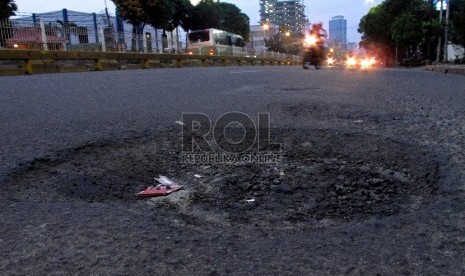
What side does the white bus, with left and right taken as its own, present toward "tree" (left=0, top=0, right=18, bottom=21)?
back

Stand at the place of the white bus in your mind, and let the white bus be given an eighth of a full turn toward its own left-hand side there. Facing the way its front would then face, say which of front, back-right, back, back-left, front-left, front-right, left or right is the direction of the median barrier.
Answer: back

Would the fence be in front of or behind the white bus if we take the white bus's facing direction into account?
behind

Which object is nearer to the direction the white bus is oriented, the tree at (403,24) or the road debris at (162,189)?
the tree

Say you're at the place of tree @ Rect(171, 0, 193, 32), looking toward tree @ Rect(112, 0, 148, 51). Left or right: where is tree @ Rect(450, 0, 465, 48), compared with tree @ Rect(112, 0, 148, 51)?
left

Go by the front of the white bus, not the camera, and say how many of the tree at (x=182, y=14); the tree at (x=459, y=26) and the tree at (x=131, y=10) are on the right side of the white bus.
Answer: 1

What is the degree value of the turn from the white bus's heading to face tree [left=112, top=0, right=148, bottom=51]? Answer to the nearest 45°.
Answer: approximately 135° to its left

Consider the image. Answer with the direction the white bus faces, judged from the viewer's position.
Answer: facing away from the viewer and to the right of the viewer

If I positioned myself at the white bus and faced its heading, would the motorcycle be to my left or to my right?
on my right

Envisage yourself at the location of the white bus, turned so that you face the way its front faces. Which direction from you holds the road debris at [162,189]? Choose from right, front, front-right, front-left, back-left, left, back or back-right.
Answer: back-right
